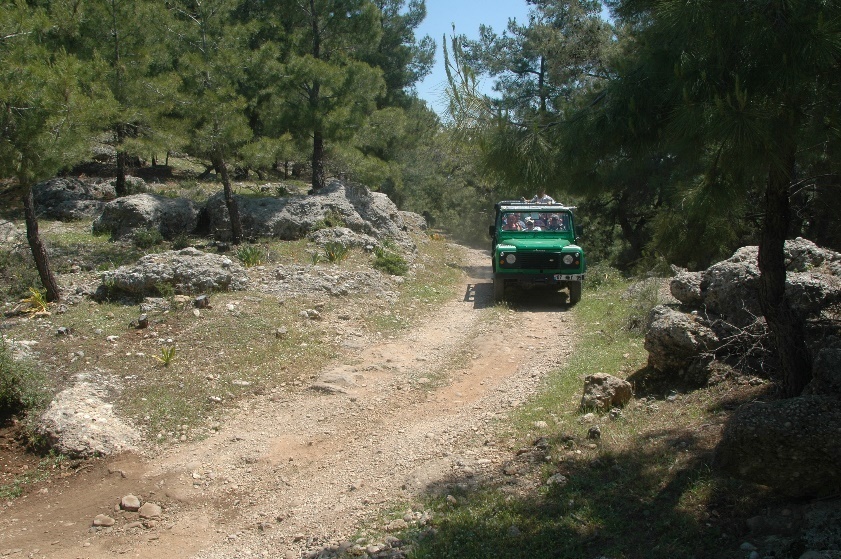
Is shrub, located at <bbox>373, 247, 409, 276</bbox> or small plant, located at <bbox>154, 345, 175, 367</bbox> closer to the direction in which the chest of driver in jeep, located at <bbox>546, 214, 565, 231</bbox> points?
the small plant

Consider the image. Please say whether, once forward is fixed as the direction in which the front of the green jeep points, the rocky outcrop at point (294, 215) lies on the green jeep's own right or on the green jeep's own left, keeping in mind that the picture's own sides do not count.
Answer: on the green jeep's own right

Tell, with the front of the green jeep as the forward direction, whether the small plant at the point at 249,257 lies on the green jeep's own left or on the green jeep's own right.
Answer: on the green jeep's own right

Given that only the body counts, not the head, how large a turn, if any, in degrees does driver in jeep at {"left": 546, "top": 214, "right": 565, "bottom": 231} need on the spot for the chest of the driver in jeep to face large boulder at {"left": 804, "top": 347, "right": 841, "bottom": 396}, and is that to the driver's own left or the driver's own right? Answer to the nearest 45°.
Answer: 0° — they already face it

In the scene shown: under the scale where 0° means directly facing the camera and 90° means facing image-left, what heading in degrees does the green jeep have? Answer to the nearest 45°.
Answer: approximately 0°
